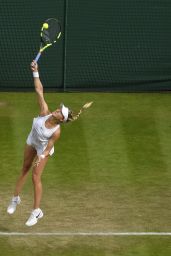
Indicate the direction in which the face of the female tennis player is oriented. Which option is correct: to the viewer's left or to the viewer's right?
to the viewer's left
